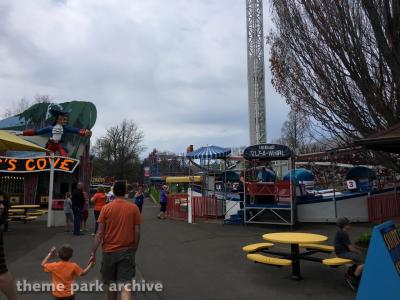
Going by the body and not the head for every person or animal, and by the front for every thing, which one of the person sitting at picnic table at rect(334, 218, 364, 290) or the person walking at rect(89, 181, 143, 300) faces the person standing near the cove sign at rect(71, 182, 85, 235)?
the person walking at rect(89, 181, 143, 300)

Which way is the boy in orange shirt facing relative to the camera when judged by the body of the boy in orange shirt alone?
away from the camera

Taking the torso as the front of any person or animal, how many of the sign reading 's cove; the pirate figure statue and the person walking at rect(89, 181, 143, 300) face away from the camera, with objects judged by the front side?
1

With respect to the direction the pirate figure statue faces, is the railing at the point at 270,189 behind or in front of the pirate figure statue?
in front

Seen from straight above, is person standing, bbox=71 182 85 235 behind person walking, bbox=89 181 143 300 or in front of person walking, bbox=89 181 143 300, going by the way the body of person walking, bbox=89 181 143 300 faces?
in front

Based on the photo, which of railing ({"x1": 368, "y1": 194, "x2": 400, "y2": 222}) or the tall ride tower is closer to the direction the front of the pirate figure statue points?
the railing

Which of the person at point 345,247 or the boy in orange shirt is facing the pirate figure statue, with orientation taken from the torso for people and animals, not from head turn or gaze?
the boy in orange shirt

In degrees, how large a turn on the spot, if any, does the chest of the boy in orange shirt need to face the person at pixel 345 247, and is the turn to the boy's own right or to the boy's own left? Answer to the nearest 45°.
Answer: approximately 90° to the boy's own right

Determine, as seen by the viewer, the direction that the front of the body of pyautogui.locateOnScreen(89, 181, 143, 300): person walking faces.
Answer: away from the camera

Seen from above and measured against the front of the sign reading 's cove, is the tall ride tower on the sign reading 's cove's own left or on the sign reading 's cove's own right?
on the sign reading 's cove's own left

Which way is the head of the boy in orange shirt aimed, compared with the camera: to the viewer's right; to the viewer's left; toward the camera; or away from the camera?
away from the camera

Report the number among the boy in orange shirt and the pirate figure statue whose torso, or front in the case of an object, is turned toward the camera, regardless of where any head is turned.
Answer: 1

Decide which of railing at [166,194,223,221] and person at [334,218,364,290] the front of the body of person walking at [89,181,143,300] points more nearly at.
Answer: the railing

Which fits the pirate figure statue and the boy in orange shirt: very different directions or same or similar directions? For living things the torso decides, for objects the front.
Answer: very different directions
